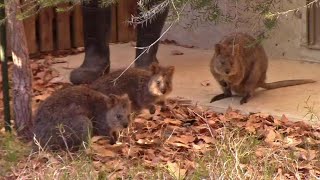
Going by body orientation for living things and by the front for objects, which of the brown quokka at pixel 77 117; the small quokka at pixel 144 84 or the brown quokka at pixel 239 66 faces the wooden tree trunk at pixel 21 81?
the brown quokka at pixel 239 66

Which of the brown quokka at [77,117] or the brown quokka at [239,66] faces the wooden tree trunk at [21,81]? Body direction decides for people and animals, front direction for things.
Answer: the brown quokka at [239,66]

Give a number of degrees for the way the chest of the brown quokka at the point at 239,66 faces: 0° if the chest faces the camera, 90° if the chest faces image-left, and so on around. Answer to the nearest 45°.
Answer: approximately 45°

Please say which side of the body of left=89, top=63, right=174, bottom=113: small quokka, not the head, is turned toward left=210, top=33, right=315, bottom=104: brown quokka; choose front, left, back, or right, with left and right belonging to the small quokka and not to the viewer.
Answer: front

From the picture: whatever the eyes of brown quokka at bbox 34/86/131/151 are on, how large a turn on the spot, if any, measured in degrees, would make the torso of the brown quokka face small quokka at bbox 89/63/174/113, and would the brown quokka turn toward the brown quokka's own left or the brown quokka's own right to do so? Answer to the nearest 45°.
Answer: approximately 45° to the brown quokka's own left

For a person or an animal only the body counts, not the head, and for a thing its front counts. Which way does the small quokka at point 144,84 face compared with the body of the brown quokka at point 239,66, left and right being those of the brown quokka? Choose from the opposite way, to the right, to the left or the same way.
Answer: to the left

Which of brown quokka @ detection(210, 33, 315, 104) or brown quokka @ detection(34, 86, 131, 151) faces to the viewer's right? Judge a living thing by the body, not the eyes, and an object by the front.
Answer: brown quokka @ detection(34, 86, 131, 151)

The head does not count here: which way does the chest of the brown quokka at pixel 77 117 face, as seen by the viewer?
to the viewer's right

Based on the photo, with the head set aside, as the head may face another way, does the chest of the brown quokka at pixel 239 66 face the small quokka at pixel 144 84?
yes

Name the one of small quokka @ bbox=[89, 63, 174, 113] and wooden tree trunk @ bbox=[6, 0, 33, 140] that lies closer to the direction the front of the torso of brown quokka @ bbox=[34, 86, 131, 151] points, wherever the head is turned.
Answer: the small quokka

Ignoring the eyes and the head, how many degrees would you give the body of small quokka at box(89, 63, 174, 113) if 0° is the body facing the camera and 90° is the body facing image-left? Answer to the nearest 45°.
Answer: approximately 315°

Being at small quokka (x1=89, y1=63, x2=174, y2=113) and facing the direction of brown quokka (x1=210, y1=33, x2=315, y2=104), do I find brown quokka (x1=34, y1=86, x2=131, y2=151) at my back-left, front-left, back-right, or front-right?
back-right
